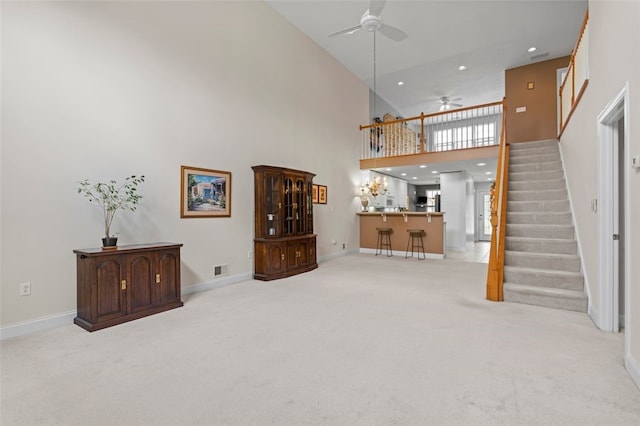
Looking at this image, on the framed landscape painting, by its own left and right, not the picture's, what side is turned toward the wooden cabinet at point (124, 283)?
right

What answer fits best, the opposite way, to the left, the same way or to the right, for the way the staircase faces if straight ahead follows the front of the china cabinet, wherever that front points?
to the right

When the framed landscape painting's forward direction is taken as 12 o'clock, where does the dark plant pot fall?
The dark plant pot is roughly at 3 o'clock from the framed landscape painting.

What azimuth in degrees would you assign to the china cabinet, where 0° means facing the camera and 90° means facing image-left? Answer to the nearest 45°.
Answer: approximately 315°

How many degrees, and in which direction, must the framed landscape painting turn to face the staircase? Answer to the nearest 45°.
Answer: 0° — it already faces it

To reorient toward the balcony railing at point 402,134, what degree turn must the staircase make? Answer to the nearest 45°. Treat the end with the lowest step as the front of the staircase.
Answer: approximately 135° to its right

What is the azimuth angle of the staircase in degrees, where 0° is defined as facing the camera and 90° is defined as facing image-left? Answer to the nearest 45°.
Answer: approximately 0°

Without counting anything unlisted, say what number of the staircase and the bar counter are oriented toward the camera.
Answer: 2

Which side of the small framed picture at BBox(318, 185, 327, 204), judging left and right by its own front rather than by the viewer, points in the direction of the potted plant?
right
